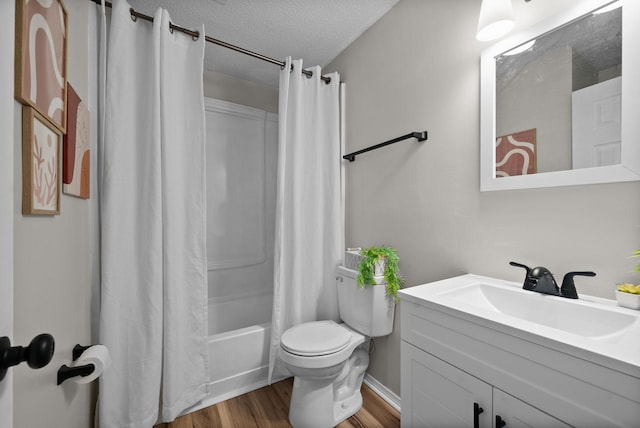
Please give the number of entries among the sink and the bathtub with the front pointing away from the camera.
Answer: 0

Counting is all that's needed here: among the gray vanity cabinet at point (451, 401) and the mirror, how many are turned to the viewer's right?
0

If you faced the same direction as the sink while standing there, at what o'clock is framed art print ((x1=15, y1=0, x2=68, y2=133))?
The framed art print is roughly at 12 o'clock from the sink.

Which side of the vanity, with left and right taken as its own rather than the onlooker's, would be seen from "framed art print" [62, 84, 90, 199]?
front

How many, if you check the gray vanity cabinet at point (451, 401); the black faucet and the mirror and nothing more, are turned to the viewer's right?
0

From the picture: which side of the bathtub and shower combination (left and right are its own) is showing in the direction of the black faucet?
front

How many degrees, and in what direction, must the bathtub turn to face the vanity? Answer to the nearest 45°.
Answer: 0° — it already faces it

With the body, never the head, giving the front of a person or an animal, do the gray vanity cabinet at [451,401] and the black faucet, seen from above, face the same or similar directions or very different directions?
same or similar directions

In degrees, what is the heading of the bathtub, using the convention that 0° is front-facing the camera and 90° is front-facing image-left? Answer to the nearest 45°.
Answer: approximately 315°

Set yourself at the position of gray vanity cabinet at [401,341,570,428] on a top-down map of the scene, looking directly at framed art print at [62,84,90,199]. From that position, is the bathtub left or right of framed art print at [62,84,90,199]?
right

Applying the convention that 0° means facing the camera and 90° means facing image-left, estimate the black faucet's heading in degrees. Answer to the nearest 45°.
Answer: approximately 45°

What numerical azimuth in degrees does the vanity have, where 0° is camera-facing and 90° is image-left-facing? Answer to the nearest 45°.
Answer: approximately 45°

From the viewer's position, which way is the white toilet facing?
facing the viewer and to the left of the viewer

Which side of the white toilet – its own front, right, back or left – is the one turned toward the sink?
left

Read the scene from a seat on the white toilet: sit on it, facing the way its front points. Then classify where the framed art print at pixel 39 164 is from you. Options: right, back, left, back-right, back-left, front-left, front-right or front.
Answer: front

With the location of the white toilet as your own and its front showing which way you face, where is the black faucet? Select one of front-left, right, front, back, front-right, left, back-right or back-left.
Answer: left
